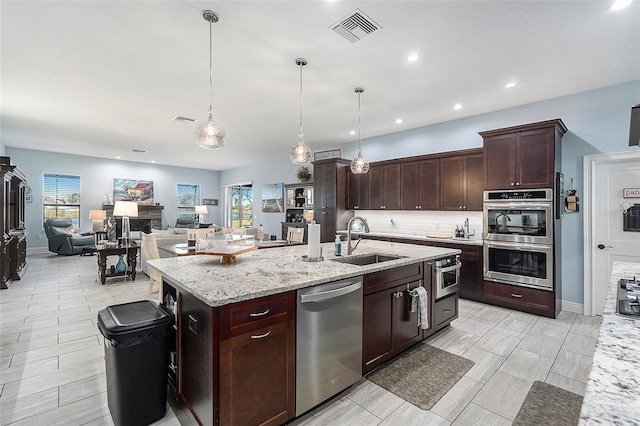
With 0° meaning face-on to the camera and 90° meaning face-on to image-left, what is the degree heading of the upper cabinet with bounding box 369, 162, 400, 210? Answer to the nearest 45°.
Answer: approximately 45°

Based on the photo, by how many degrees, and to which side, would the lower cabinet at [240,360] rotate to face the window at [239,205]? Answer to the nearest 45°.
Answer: approximately 135° to its left

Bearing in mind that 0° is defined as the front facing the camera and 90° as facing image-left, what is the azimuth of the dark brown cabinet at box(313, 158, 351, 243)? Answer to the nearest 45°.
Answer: approximately 45°

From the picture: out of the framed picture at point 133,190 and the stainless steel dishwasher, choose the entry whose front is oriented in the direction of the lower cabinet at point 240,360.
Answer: the framed picture

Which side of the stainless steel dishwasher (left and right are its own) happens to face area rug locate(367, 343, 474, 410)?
left

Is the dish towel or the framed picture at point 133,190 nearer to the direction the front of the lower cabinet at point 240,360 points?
the dish towel

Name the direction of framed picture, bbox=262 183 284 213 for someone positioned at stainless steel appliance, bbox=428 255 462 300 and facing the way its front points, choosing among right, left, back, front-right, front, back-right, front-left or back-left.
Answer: back

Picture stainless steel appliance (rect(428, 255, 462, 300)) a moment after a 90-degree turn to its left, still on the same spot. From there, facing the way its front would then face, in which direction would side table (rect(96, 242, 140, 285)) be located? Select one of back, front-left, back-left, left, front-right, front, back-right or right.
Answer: back-left
